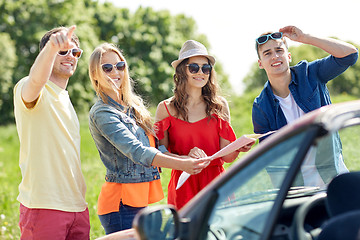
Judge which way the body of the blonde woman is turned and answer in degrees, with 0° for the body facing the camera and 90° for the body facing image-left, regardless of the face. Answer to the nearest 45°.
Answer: approximately 315°

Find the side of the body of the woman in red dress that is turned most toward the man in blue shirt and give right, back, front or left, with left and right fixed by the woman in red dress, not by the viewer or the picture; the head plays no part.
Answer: left

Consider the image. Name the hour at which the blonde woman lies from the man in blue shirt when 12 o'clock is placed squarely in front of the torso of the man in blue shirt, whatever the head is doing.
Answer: The blonde woman is roughly at 2 o'clock from the man in blue shirt.

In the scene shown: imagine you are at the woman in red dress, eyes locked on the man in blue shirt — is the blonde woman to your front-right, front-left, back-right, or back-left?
back-right

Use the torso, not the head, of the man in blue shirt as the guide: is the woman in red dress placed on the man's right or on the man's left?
on the man's right

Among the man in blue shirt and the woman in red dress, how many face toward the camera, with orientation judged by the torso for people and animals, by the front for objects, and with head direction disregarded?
2

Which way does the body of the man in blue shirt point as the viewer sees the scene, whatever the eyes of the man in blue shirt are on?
toward the camera

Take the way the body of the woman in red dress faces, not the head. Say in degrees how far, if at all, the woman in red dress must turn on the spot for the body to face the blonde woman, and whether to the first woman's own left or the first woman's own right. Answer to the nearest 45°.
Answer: approximately 45° to the first woman's own right

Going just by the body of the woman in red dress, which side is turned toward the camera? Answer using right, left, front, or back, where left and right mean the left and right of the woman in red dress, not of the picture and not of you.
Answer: front
